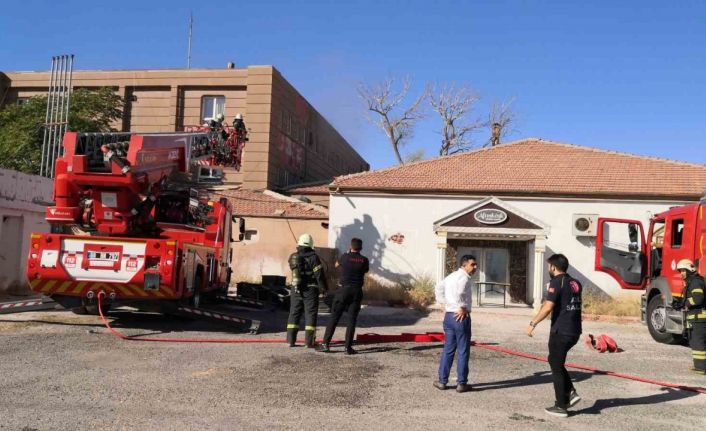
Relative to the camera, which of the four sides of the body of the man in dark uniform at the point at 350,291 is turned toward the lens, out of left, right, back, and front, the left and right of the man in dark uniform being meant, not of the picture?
back

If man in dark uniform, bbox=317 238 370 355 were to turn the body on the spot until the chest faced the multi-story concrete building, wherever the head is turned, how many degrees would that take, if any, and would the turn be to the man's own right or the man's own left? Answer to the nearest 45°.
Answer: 0° — they already face it

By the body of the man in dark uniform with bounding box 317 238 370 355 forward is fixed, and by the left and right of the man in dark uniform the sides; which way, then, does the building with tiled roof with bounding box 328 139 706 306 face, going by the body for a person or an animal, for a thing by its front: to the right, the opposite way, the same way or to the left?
the opposite way

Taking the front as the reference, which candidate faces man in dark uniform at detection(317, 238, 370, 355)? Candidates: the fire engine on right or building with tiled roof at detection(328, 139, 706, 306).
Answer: the building with tiled roof

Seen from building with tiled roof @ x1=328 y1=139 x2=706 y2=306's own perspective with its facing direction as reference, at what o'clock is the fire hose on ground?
The fire hose on ground is roughly at 12 o'clock from the building with tiled roof.

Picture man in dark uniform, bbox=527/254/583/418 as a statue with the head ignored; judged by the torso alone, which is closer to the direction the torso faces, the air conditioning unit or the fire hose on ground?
the fire hose on ground

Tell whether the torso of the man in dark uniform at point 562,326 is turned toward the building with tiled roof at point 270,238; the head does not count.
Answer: yes

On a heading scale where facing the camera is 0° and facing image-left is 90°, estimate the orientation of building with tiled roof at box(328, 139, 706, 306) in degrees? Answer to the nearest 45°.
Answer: approximately 0°

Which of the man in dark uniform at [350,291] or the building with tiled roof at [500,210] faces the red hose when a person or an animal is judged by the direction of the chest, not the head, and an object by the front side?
the building with tiled roof

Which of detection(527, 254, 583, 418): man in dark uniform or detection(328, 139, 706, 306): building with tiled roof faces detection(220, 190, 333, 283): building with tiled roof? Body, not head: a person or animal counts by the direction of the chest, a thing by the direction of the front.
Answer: the man in dark uniform

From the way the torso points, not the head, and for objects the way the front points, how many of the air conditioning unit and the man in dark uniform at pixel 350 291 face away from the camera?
1

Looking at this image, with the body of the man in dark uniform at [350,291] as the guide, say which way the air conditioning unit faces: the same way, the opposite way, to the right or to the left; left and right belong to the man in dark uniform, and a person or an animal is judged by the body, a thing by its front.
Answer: the opposite way

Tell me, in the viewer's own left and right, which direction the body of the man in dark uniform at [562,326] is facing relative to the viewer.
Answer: facing away from the viewer and to the left of the viewer
